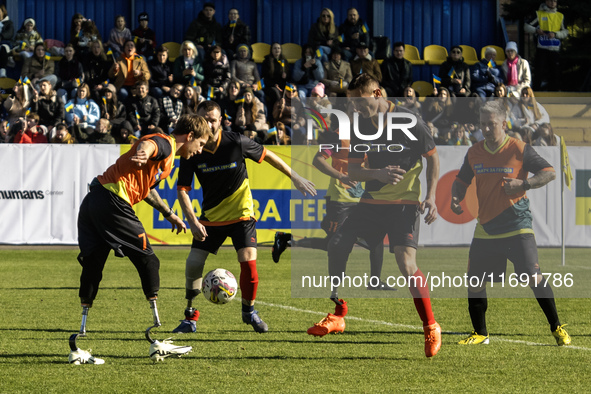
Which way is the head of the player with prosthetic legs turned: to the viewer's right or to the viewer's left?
to the viewer's right

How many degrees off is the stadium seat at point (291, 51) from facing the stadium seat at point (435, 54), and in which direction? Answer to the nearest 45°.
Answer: approximately 90° to its left

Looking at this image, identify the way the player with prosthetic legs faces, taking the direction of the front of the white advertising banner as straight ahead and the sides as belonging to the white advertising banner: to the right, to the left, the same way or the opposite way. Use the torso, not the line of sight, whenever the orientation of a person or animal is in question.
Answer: to the left

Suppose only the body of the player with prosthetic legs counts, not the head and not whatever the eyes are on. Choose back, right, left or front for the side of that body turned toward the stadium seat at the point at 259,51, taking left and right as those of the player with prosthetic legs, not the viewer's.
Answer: left

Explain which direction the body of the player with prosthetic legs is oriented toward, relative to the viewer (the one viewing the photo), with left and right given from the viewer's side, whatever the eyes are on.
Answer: facing to the right of the viewer

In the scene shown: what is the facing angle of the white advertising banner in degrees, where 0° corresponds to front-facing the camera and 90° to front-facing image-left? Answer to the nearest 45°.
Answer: approximately 0°

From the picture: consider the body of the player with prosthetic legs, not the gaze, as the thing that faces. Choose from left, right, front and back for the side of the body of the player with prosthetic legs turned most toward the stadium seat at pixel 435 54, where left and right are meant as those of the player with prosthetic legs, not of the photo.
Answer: left

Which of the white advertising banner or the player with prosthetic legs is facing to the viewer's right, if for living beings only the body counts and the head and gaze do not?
the player with prosthetic legs

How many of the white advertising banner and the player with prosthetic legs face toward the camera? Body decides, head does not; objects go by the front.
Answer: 1

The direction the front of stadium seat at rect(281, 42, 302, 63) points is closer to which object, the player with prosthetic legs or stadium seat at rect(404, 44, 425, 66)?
the player with prosthetic legs
